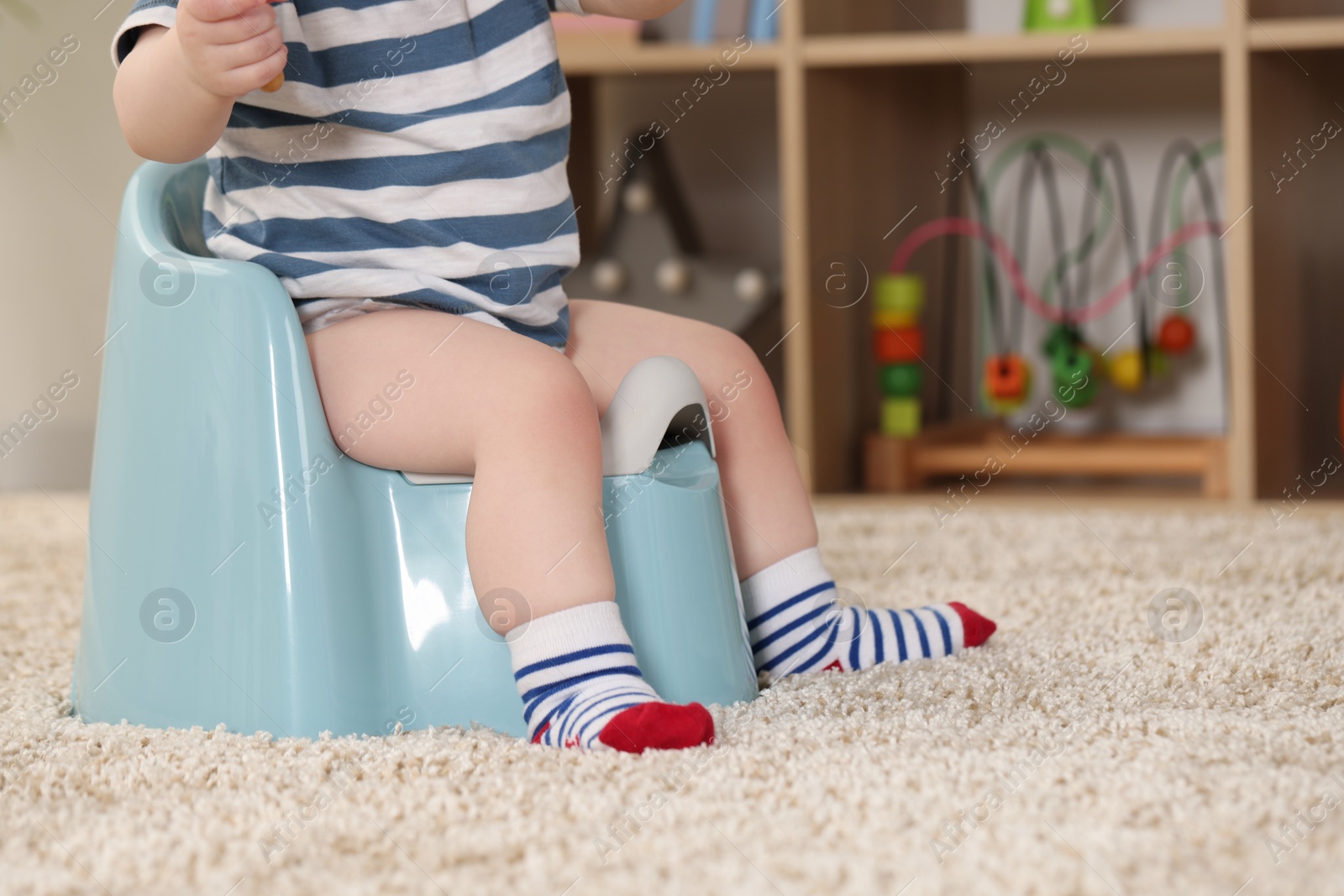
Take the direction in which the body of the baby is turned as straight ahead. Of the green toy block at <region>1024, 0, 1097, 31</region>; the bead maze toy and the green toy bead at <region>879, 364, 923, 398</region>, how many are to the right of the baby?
0

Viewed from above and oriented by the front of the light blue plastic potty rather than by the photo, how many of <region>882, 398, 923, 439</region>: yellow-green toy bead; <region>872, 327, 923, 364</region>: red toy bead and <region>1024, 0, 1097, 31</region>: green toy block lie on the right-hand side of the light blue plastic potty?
0

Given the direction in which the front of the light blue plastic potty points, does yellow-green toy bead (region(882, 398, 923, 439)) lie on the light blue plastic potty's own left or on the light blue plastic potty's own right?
on the light blue plastic potty's own left

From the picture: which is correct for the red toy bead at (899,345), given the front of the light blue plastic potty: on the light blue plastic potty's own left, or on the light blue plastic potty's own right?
on the light blue plastic potty's own left

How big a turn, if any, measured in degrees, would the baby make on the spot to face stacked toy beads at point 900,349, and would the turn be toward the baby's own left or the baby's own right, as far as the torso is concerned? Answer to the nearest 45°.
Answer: approximately 90° to the baby's own left

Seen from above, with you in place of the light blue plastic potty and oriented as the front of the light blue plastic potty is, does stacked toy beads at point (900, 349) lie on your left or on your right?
on your left

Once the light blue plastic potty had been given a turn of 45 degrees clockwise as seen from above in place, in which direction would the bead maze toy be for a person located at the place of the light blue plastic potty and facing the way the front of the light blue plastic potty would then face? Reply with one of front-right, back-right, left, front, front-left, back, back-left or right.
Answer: left

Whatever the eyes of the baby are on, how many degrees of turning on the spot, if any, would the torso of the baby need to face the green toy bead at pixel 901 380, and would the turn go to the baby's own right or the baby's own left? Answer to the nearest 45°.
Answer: approximately 90° to the baby's own left

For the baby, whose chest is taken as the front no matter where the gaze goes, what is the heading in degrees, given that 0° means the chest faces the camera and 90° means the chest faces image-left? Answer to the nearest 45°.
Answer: approximately 315°

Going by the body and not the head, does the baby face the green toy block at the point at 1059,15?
no

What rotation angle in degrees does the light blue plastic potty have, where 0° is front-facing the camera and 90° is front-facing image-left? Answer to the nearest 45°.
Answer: approximately 270°

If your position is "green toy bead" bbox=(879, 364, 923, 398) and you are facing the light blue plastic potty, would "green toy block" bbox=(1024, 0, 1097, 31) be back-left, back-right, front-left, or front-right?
back-left
